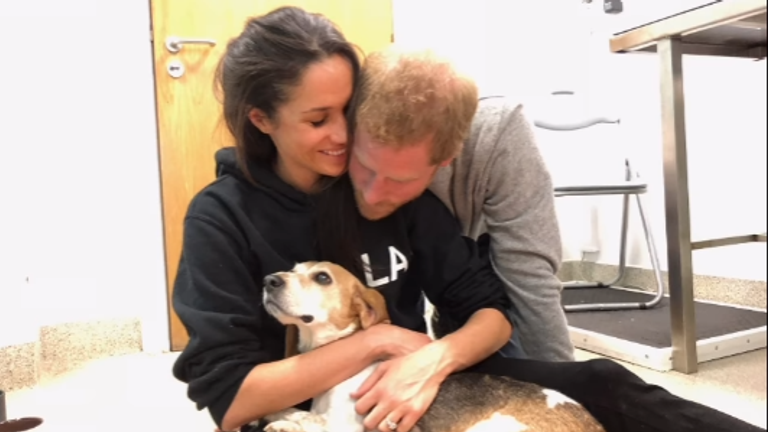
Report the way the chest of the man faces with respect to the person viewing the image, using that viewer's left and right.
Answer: facing the viewer and to the left of the viewer

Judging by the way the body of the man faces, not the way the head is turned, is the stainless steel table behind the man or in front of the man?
behind

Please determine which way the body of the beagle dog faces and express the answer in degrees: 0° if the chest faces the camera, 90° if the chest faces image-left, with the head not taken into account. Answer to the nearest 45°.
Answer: approximately 90°

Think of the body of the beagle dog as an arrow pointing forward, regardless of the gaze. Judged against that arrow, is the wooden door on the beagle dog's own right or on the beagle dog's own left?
on the beagle dog's own right

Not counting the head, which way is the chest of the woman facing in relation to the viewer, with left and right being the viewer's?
facing the viewer and to the right of the viewer

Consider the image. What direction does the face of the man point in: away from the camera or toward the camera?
toward the camera
